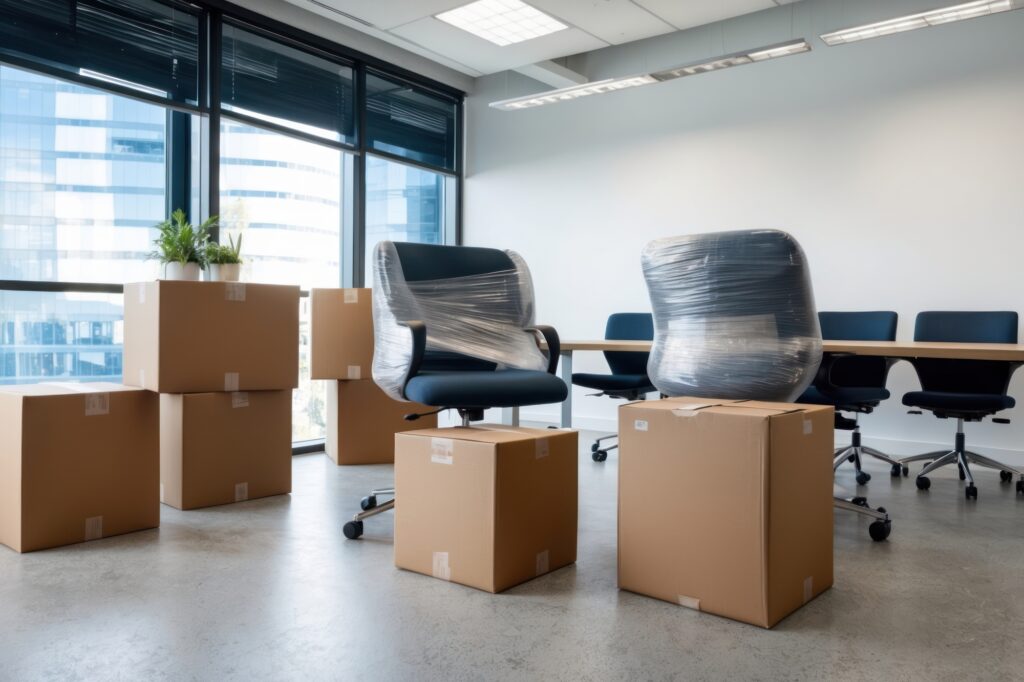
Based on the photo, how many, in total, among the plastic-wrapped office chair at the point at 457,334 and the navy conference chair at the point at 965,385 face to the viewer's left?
0

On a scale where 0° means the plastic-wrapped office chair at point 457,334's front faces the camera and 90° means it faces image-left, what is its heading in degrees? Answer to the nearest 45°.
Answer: approximately 315°
